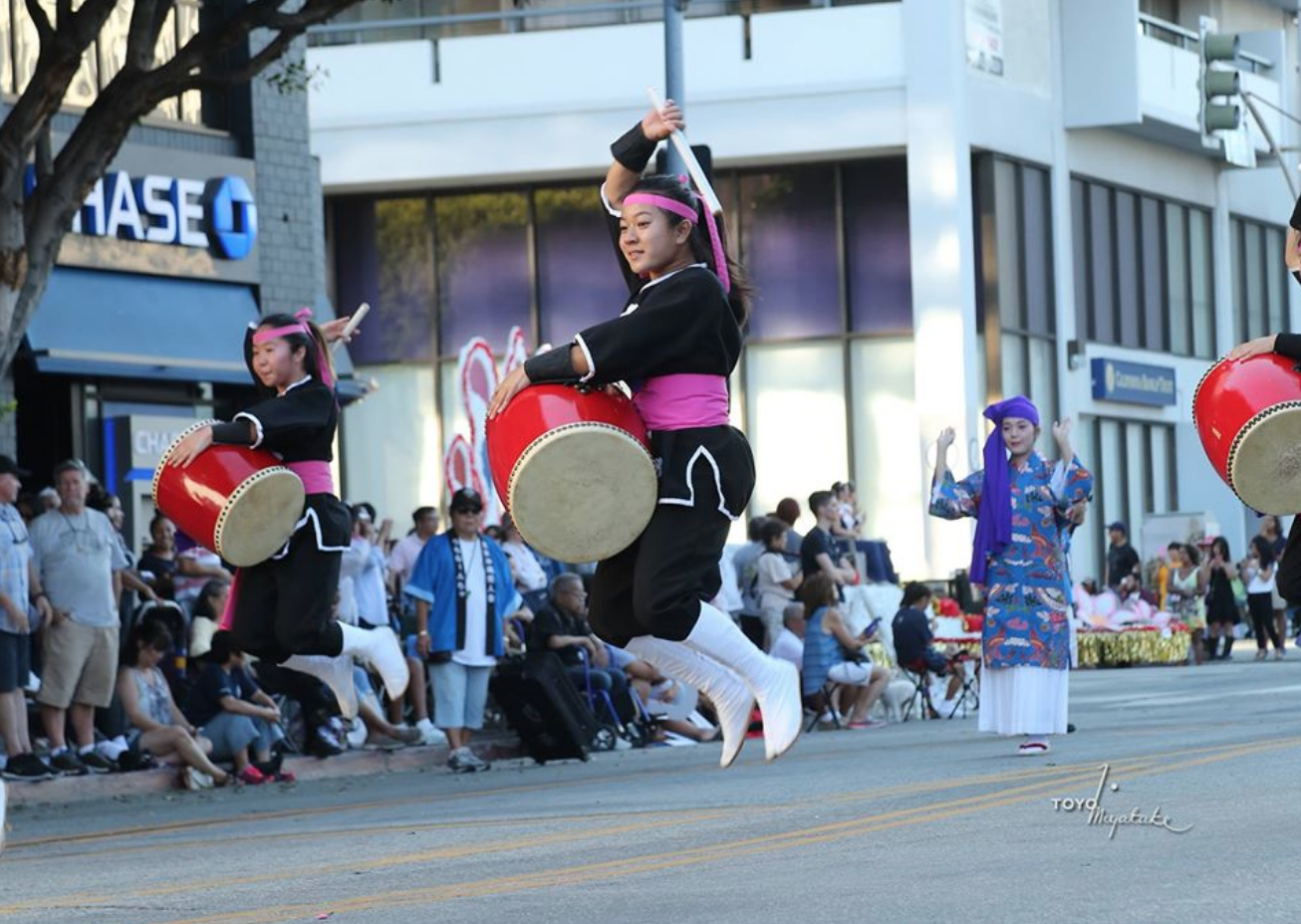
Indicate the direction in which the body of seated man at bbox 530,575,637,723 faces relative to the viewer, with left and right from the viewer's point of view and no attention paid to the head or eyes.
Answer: facing the viewer and to the right of the viewer

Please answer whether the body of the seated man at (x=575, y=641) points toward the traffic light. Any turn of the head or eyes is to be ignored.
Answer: no

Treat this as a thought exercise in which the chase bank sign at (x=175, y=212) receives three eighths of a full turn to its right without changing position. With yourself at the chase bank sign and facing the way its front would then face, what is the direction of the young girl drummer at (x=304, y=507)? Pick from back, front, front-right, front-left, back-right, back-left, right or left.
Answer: left

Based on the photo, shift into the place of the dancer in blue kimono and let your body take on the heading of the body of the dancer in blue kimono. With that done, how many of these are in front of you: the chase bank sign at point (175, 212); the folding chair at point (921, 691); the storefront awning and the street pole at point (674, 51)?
0

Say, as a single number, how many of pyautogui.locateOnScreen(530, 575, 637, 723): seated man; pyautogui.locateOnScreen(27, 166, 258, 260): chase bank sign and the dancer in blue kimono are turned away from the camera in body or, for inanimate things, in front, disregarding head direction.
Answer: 0

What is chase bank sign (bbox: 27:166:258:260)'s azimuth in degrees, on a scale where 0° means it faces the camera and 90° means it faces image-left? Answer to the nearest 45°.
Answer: approximately 315°

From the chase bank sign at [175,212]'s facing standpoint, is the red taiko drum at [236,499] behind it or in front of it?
in front

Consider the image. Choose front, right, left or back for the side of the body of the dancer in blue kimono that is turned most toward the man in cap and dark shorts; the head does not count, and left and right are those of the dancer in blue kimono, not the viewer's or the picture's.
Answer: right

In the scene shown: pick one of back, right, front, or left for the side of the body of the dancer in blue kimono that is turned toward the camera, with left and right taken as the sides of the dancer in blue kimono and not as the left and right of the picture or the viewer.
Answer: front

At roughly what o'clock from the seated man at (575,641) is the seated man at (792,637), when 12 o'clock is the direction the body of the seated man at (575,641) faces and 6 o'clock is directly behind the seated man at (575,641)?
the seated man at (792,637) is roughly at 9 o'clock from the seated man at (575,641).

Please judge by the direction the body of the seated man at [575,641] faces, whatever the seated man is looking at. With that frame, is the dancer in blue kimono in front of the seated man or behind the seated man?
in front

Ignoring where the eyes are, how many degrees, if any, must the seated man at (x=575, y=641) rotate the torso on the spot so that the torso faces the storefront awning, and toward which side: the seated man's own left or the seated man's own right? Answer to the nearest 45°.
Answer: approximately 180°

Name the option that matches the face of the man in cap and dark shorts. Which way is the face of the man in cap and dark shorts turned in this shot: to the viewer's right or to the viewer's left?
to the viewer's right

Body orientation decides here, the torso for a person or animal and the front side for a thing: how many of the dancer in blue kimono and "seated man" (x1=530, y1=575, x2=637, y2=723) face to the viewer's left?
0

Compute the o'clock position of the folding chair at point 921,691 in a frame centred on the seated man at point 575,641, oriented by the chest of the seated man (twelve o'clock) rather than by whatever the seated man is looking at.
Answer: The folding chair is roughly at 9 o'clock from the seated man.

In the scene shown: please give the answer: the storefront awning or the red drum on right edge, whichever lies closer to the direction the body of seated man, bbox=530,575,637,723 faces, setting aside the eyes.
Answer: the red drum on right edge
